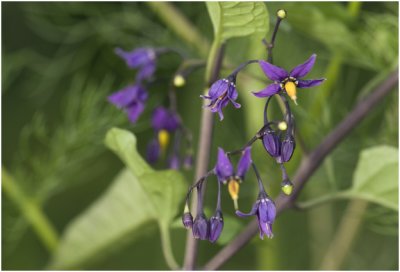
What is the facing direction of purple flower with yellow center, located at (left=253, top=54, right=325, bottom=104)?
toward the camera
